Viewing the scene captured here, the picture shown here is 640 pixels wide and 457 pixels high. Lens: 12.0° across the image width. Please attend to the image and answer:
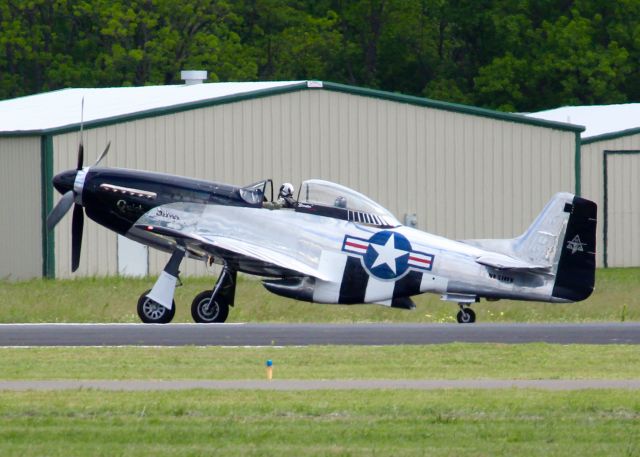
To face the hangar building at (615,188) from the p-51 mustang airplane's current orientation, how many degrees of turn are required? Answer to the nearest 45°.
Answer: approximately 90° to its right

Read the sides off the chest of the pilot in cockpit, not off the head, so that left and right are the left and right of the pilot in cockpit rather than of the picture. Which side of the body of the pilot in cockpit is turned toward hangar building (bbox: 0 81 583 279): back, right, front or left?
right

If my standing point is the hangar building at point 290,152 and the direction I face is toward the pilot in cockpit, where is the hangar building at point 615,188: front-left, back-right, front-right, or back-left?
back-left

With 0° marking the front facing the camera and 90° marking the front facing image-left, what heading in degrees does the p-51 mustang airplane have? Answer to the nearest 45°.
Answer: approximately 90°

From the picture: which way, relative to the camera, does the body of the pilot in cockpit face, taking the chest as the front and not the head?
to the viewer's left
